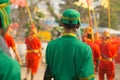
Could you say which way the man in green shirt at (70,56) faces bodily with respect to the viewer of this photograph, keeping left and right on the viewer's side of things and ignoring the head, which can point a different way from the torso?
facing away from the viewer

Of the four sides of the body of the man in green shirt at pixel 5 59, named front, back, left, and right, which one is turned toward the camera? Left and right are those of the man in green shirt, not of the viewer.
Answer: back

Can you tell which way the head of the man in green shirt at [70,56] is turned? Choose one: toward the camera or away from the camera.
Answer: away from the camera
